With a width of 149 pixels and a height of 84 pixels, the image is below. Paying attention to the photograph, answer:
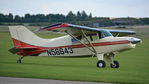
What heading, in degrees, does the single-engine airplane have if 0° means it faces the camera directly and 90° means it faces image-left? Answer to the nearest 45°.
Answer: approximately 270°
